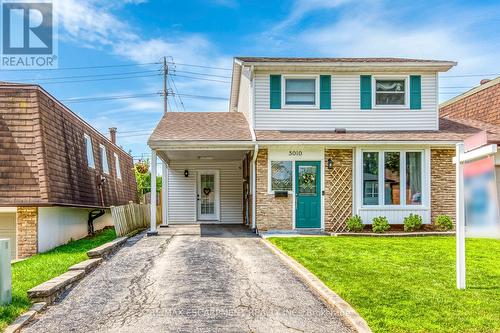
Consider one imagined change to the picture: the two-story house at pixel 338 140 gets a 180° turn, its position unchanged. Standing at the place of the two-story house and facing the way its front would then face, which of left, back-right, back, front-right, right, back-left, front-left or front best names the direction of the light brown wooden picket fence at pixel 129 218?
left

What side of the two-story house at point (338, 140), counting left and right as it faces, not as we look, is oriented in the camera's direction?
front

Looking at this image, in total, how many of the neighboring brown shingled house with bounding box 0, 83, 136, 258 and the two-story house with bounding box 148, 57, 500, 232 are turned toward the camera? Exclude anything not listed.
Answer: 2

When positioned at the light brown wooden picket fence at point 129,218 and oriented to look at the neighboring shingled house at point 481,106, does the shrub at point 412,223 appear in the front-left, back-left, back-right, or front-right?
front-right

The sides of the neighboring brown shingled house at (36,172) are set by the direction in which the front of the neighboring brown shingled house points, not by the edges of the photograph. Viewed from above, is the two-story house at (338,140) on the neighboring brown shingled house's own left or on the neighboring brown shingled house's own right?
on the neighboring brown shingled house's own left

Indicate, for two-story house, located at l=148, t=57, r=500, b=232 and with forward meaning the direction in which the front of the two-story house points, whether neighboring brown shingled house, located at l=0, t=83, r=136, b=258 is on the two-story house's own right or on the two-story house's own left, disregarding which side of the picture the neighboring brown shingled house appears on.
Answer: on the two-story house's own right

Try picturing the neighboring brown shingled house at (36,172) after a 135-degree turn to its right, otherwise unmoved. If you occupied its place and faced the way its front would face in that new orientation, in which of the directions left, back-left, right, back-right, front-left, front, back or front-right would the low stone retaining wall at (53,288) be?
back-left

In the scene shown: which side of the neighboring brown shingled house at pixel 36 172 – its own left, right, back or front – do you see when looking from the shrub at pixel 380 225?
left

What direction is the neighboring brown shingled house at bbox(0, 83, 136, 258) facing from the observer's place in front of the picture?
facing the viewer

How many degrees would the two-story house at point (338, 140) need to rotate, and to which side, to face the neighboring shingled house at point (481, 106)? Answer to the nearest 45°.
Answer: approximately 135° to its left

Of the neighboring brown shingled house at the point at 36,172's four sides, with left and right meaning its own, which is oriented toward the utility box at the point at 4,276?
front

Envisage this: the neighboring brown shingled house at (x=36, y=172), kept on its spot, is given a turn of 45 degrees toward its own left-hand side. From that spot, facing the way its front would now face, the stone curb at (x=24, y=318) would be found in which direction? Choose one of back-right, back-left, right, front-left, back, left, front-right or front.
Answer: front-right

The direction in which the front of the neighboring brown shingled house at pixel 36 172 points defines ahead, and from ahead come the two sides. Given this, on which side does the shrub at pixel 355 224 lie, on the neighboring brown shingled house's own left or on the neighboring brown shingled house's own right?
on the neighboring brown shingled house's own left

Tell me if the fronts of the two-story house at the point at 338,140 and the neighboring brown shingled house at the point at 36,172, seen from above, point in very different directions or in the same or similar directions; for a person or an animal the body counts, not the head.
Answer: same or similar directions

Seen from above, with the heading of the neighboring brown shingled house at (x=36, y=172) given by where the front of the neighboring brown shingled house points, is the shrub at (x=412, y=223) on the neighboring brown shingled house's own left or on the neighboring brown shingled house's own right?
on the neighboring brown shingled house's own left

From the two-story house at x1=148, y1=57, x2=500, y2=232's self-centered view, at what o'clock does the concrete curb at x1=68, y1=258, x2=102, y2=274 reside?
The concrete curb is roughly at 1 o'clock from the two-story house.

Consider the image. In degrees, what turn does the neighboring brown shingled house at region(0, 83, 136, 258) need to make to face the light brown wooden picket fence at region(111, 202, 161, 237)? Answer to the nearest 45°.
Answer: approximately 135° to its left
